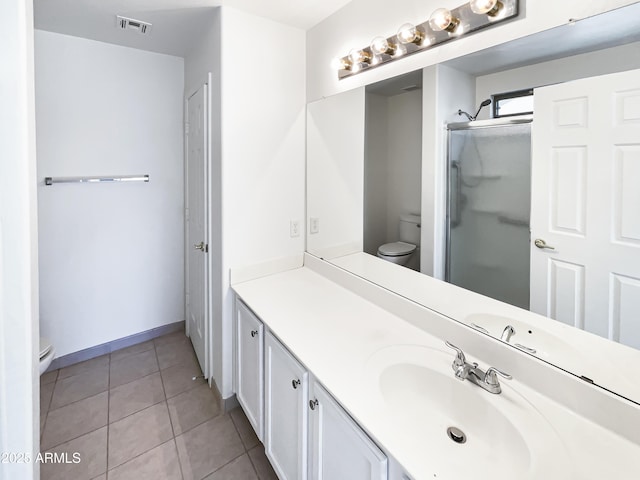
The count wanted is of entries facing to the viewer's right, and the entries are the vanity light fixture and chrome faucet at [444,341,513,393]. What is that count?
0

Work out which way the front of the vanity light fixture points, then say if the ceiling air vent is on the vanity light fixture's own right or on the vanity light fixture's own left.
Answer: on the vanity light fixture's own right

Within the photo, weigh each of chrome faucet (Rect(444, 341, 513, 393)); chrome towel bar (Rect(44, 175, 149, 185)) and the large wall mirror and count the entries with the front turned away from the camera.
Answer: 0

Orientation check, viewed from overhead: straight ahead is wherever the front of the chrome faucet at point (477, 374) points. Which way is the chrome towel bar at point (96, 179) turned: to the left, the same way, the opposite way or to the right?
to the left

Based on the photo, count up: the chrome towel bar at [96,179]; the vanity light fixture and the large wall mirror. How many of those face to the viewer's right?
0

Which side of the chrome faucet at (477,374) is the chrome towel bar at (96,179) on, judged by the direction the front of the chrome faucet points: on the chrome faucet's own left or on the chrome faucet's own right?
on the chrome faucet's own right

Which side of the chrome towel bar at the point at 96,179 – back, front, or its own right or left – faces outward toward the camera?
front
